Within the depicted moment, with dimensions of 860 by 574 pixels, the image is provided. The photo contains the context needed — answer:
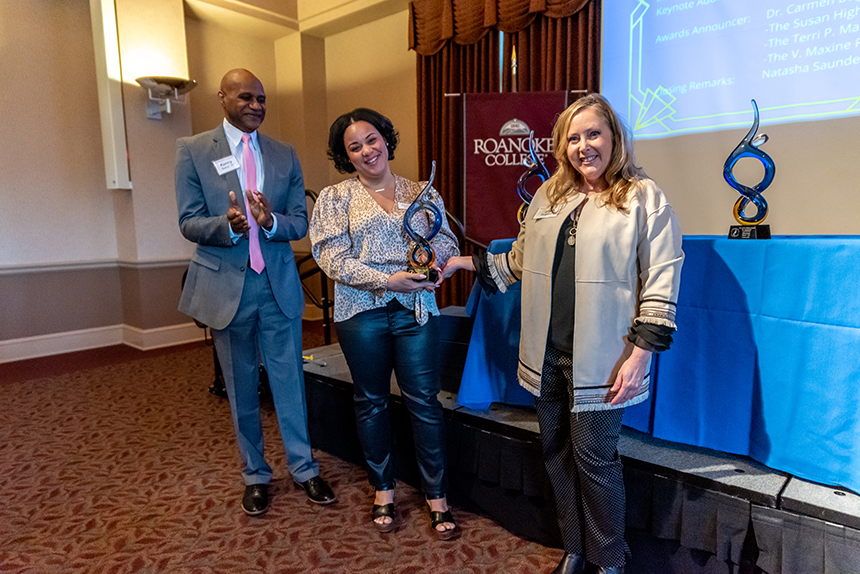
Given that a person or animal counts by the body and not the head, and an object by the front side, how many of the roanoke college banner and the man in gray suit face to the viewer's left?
0

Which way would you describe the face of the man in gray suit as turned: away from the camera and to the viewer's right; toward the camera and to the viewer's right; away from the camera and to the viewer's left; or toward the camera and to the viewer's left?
toward the camera and to the viewer's right

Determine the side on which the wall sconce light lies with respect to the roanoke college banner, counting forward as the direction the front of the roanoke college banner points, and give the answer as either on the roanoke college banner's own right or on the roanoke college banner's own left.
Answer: on the roanoke college banner's own right

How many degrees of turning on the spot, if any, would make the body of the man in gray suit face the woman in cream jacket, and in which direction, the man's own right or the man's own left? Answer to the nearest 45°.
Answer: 0° — they already face them

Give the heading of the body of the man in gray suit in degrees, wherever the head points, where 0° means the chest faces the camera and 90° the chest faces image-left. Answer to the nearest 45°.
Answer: approximately 315°

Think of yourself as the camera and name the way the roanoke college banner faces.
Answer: facing the viewer

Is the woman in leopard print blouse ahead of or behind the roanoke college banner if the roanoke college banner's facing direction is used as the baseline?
ahead

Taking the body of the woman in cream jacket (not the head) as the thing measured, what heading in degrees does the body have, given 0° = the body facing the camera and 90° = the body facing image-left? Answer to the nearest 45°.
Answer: approximately 45°

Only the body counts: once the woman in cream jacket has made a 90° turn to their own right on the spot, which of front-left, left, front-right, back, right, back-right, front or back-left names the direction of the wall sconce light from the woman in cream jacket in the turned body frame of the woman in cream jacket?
front

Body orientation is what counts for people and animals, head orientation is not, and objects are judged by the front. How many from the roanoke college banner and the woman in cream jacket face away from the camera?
0

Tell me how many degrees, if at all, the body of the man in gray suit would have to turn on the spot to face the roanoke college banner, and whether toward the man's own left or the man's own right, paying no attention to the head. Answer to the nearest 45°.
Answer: approximately 90° to the man's own left

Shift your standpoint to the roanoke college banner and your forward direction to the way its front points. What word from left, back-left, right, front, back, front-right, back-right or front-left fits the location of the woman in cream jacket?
front

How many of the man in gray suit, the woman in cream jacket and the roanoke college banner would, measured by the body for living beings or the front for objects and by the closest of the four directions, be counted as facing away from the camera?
0
